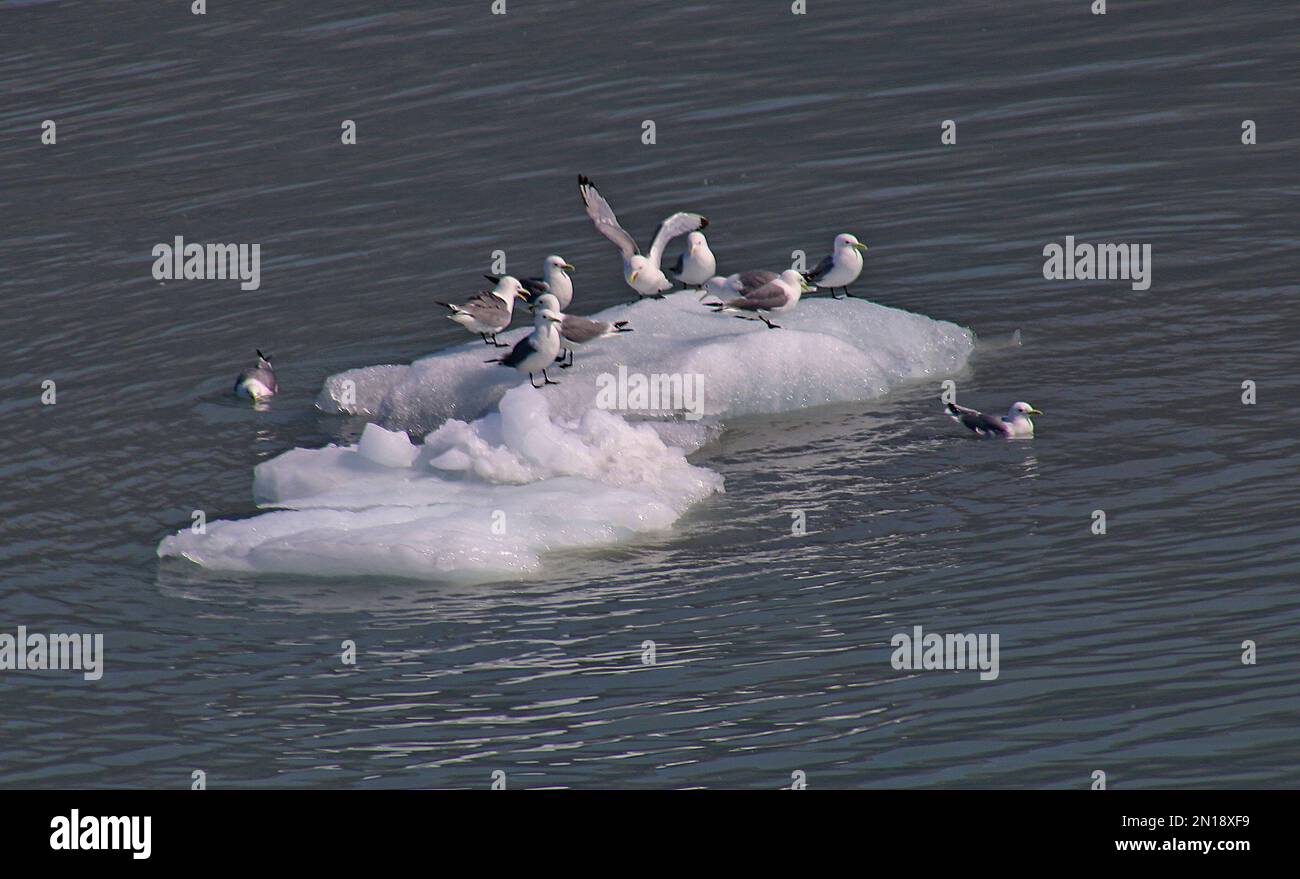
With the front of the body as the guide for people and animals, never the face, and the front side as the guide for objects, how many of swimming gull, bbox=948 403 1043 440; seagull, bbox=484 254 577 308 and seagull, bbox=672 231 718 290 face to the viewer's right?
2

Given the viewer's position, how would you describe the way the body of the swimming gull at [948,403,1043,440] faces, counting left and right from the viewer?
facing to the right of the viewer

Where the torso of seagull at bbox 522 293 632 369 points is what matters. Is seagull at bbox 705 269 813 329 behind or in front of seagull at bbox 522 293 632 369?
behind

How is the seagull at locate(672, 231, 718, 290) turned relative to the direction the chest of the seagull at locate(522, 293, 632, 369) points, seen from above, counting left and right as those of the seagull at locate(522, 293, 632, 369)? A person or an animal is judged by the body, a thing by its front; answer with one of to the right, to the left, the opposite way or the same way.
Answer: to the left

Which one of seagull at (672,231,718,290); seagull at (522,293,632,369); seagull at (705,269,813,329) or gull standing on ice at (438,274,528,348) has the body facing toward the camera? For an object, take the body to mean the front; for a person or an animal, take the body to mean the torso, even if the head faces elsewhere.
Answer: seagull at (672,231,718,290)

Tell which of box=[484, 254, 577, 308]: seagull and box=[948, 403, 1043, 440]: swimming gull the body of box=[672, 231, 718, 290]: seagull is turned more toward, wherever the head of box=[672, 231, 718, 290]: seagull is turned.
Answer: the swimming gull

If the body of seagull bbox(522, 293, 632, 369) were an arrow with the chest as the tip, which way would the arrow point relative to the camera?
to the viewer's left

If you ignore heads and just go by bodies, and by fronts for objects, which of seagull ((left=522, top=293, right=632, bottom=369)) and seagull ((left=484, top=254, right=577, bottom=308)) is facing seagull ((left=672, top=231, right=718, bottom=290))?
seagull ((left=484, top=254, right=577, bottom=308))

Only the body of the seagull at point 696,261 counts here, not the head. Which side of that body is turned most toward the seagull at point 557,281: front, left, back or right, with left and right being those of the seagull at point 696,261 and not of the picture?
right

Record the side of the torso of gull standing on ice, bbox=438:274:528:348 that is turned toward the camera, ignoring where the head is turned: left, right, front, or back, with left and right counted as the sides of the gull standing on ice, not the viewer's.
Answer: right

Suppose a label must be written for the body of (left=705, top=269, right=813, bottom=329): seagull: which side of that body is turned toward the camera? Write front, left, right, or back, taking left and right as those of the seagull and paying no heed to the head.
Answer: right

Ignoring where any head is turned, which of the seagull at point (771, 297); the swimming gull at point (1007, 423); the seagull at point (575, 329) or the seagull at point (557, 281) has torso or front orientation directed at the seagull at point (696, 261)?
the seagull at point (557, 281)

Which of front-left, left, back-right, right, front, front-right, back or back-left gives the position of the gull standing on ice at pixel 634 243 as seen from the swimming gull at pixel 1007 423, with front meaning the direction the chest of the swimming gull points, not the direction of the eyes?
back-left

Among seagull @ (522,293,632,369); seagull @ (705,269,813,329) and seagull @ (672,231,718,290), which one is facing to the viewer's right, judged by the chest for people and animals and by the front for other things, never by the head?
seagull @ (705,269,813,329)
